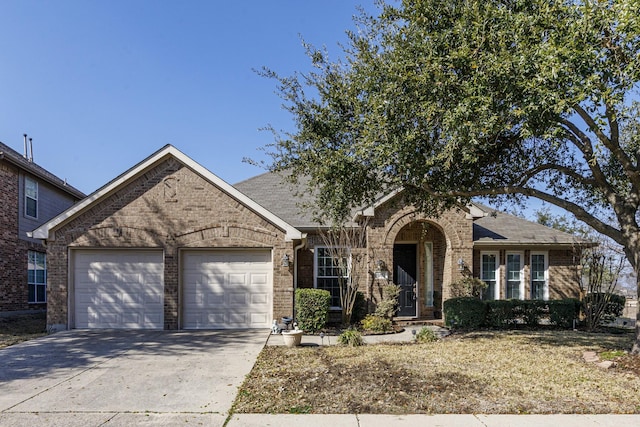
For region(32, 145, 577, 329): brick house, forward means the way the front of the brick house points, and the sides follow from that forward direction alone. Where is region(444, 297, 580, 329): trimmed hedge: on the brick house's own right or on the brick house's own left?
on the brick house's own left

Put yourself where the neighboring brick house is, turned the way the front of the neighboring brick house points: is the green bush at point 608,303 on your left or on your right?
on your left

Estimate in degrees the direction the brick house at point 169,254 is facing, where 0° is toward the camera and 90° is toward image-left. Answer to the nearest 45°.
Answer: approximately 0°

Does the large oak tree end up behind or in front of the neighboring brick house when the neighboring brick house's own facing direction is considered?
in front

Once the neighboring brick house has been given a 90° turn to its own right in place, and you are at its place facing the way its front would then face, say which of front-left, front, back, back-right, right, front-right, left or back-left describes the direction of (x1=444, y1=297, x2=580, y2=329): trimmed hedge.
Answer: back-left

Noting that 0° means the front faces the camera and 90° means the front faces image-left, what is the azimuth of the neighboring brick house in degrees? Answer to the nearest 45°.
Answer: approximately 0°

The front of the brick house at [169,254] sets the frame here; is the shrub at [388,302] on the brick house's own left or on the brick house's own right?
on the brick house's own left
